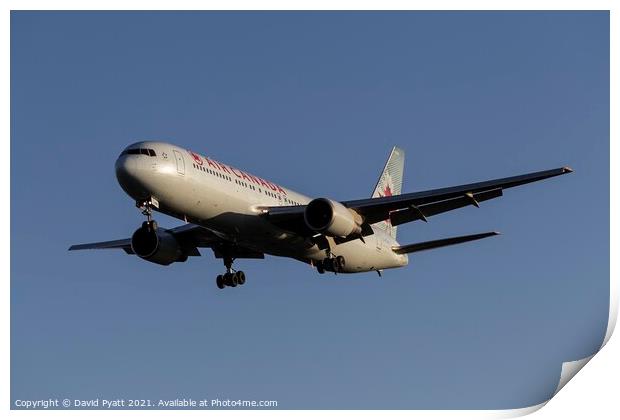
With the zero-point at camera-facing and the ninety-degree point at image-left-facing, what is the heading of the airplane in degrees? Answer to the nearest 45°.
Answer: approximately 45°
